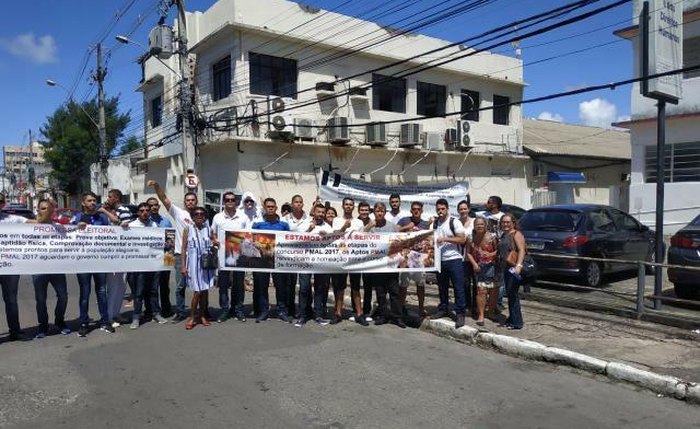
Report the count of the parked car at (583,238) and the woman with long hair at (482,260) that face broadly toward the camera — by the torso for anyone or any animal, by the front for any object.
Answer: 1

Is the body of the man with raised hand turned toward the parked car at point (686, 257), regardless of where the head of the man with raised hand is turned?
no

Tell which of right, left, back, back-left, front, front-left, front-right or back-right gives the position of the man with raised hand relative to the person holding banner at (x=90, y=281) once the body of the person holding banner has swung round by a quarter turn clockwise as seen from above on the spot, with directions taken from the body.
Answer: back

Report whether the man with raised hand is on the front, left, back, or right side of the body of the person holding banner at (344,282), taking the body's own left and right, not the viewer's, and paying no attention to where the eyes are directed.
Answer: right

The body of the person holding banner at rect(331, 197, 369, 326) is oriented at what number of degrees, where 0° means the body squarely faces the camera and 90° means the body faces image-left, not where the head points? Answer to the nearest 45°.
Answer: approximately 0°

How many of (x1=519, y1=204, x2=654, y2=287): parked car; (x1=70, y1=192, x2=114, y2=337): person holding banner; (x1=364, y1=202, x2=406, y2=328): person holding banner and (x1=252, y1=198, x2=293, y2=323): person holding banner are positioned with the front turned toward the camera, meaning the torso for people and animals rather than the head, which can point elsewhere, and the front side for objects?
3

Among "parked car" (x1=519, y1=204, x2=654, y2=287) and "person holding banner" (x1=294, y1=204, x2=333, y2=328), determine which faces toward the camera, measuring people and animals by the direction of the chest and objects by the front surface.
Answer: the person holding banner

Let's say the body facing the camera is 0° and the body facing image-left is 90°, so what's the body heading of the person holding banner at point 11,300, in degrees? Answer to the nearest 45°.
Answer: approximately 0°

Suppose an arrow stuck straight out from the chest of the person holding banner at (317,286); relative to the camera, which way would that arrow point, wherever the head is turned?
toward the camera

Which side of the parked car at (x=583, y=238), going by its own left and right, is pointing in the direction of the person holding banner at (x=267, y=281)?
back

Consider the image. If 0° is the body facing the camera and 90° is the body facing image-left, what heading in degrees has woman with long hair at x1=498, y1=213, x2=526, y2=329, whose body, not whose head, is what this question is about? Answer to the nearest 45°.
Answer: approximately 45°

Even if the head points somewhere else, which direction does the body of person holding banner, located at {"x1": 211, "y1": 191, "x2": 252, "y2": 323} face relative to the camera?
toward the camera

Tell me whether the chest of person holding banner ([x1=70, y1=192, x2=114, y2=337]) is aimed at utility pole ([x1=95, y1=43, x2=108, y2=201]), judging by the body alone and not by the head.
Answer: no

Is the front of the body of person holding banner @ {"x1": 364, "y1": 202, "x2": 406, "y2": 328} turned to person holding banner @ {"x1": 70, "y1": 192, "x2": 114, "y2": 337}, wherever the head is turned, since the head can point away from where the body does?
no

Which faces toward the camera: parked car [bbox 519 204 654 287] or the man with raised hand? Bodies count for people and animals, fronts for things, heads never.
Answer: the man with raised hand

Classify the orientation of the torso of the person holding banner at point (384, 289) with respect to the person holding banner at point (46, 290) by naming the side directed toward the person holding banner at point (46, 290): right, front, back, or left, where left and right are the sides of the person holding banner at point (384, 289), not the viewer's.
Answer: right

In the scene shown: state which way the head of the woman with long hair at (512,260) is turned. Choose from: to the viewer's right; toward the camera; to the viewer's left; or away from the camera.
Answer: toward the camera

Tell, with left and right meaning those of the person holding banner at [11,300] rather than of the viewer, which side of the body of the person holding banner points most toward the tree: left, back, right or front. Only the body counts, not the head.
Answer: back

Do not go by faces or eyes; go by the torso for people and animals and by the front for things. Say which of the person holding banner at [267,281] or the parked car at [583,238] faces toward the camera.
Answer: the person holding banner
